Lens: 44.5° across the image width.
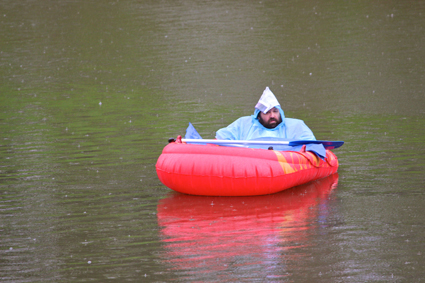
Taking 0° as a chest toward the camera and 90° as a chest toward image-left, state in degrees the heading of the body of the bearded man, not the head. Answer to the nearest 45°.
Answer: approximately 0°
